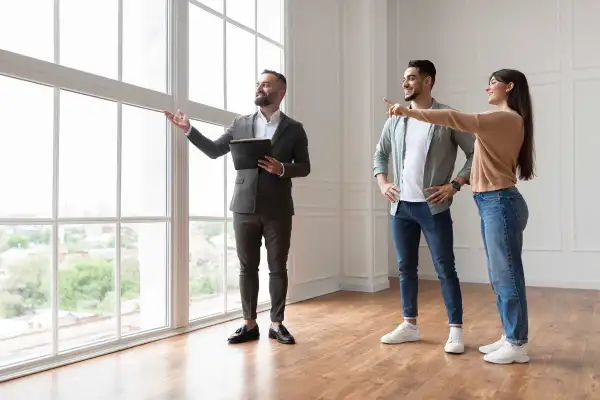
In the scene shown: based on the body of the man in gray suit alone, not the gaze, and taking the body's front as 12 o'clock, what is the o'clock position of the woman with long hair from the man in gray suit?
The woman with long hair is roughly at 10 o'clock from the man in gray suit.

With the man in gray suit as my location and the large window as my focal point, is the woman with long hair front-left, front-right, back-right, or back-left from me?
back-left

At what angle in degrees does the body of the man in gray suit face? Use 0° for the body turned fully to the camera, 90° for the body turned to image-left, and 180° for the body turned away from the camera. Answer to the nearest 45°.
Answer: approximately 0°

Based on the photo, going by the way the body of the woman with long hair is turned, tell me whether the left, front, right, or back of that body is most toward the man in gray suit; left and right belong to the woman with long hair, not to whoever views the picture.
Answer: front

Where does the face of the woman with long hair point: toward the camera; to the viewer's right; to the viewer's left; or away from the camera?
to the viewer's left

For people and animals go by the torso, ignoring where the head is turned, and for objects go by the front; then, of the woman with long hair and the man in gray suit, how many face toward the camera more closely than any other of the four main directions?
1

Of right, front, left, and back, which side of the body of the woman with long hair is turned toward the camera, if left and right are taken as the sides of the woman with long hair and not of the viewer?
left
